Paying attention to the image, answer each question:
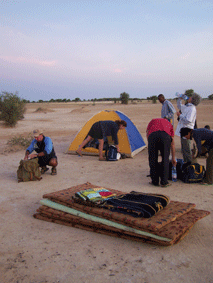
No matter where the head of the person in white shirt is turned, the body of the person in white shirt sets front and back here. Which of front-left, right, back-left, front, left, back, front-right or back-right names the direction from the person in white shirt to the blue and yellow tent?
front-right

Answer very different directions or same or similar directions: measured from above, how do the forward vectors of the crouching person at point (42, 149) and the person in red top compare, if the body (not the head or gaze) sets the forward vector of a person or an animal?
very different directions

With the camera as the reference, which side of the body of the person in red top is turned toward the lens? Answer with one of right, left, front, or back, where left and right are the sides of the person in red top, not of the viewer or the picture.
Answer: back

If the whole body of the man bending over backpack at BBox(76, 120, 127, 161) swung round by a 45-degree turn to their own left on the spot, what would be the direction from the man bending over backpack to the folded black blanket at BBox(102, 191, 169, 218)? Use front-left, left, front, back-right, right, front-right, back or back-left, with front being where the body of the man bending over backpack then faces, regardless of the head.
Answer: back-right

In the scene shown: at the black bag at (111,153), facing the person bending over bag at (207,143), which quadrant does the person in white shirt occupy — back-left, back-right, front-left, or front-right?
front-left

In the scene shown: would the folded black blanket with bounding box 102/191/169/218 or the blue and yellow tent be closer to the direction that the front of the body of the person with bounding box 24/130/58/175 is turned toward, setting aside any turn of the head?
the folded black blanket

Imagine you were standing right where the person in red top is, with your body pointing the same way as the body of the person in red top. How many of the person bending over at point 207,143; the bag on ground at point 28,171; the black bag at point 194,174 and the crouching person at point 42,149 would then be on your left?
2

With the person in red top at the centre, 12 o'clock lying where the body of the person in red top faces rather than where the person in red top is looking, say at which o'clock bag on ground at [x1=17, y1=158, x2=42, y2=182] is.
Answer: The bag on ground is roughly at 9 o'clock from the person in red top.

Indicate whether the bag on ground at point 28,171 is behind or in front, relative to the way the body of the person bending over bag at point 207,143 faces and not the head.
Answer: in front

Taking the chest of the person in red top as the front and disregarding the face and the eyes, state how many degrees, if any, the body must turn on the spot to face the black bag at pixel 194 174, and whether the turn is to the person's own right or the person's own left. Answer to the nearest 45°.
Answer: approximately 45° to the person's own right
